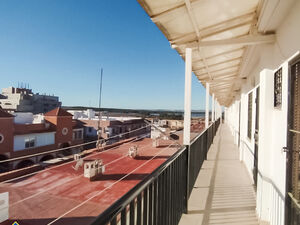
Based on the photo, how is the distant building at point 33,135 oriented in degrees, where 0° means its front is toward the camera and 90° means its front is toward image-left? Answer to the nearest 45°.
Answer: approximately 315°

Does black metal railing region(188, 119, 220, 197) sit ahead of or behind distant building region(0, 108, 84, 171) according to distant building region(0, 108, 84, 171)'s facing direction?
ahead

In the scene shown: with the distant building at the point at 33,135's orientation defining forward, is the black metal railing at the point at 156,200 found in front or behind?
in front

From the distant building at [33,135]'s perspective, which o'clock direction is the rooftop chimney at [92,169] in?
The rooftop chimney is roughly at 1 o'clock from the distant building.
